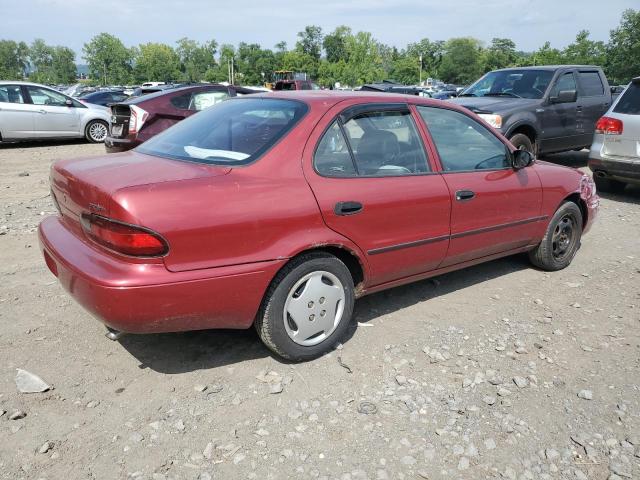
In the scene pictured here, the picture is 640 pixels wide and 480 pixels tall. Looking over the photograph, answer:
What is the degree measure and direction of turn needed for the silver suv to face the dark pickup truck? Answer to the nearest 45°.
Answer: approximately 90° to its left

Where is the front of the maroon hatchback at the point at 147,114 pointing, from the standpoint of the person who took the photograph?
facing away from the viewer and to the right of the viewer

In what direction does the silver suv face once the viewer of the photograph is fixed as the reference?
facing away from the viewer and to the right of the viewer

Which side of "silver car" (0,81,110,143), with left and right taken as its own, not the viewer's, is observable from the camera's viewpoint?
right

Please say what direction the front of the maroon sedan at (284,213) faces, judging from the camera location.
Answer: facing away from the viewer and to the right of the viewer

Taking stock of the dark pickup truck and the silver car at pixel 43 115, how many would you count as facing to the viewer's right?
1

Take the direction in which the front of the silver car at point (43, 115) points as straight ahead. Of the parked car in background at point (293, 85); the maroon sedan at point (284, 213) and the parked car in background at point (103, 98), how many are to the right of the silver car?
1

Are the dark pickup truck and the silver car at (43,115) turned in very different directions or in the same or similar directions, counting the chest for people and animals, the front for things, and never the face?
very different directions

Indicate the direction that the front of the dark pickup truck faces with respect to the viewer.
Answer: facing the viewer and to the left of the viewer

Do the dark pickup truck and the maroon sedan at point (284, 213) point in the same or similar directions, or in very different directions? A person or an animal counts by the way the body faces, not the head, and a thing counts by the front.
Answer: very different directions

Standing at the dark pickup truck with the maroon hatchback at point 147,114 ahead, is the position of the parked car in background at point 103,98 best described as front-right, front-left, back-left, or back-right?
front-right

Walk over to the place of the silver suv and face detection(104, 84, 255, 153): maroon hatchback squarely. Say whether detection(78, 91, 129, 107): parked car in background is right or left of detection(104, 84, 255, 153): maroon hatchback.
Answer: right

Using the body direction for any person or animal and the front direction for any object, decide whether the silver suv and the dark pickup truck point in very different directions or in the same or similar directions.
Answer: very different directions

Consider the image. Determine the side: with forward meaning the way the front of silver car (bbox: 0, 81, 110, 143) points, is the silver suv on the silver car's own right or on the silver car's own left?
on the silver car's own right

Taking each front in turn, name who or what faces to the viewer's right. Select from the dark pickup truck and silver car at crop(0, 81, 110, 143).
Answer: the silver car
